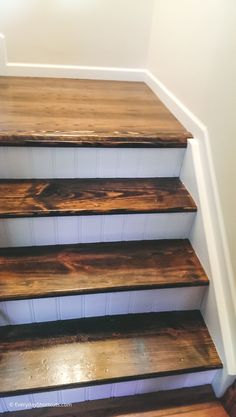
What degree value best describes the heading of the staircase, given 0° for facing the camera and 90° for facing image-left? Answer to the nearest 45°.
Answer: approximately 0°
